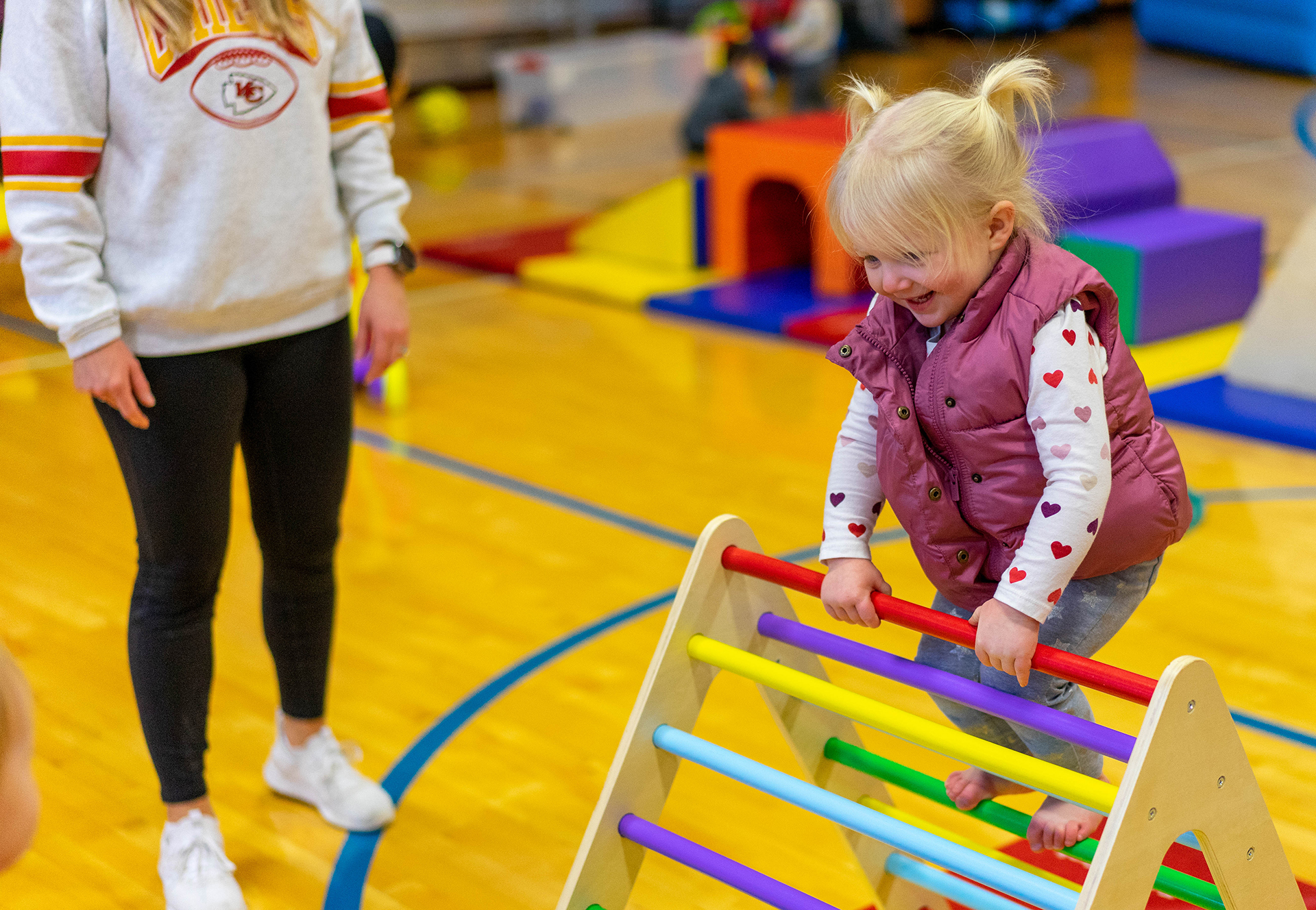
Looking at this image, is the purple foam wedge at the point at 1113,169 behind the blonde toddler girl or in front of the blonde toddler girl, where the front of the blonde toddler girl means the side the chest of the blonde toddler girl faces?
behind

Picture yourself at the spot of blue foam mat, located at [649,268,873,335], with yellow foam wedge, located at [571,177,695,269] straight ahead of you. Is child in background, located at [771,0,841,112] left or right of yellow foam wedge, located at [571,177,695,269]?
right

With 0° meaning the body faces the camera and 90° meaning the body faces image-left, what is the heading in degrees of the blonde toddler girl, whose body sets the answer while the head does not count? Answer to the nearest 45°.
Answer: approximately 45°

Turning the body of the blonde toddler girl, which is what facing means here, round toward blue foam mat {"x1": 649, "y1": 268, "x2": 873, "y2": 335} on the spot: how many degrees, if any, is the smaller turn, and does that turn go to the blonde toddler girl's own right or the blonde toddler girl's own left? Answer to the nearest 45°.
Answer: approximately 135° to the blonde toddler girl's own right

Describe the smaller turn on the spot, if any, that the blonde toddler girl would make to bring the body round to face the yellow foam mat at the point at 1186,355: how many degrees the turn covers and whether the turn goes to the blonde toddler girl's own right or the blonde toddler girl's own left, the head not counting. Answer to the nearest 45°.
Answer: approximately 135° to the blonde toddler girl's own right

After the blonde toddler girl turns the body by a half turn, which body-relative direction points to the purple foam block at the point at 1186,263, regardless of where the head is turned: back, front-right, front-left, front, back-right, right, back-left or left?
front-left

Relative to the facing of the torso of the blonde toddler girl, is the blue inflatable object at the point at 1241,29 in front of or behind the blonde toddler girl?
behind

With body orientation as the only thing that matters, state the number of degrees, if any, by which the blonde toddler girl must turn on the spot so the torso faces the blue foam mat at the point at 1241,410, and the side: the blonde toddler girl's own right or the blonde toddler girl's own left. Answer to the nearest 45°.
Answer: approximately 135° to the blonde toddler girl's own right

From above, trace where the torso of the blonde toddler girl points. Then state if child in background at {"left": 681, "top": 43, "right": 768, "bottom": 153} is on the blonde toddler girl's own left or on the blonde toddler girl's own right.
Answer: on the blonde toddler girl's own right

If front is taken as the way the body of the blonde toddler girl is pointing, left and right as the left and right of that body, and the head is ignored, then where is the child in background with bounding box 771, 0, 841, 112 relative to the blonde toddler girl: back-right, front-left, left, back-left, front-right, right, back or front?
back-right

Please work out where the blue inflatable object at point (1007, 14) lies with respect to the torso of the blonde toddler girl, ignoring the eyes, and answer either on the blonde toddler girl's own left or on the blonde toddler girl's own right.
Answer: on the blonde toddler girl's own right

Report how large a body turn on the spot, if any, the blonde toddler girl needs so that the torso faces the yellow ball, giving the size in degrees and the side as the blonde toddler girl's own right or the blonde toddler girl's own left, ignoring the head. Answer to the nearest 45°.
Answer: approximately 90° to the blonde toddler girl's own right

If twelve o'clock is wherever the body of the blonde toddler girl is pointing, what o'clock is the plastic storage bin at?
The plastic storage bin is roughly at 4 o'clock from the blonde toddler girl.

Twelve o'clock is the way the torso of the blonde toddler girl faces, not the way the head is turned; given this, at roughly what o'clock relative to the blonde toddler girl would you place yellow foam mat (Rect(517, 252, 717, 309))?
The yellow foam mat is roughly at 4 o'clock from the blonde toddler girl.
